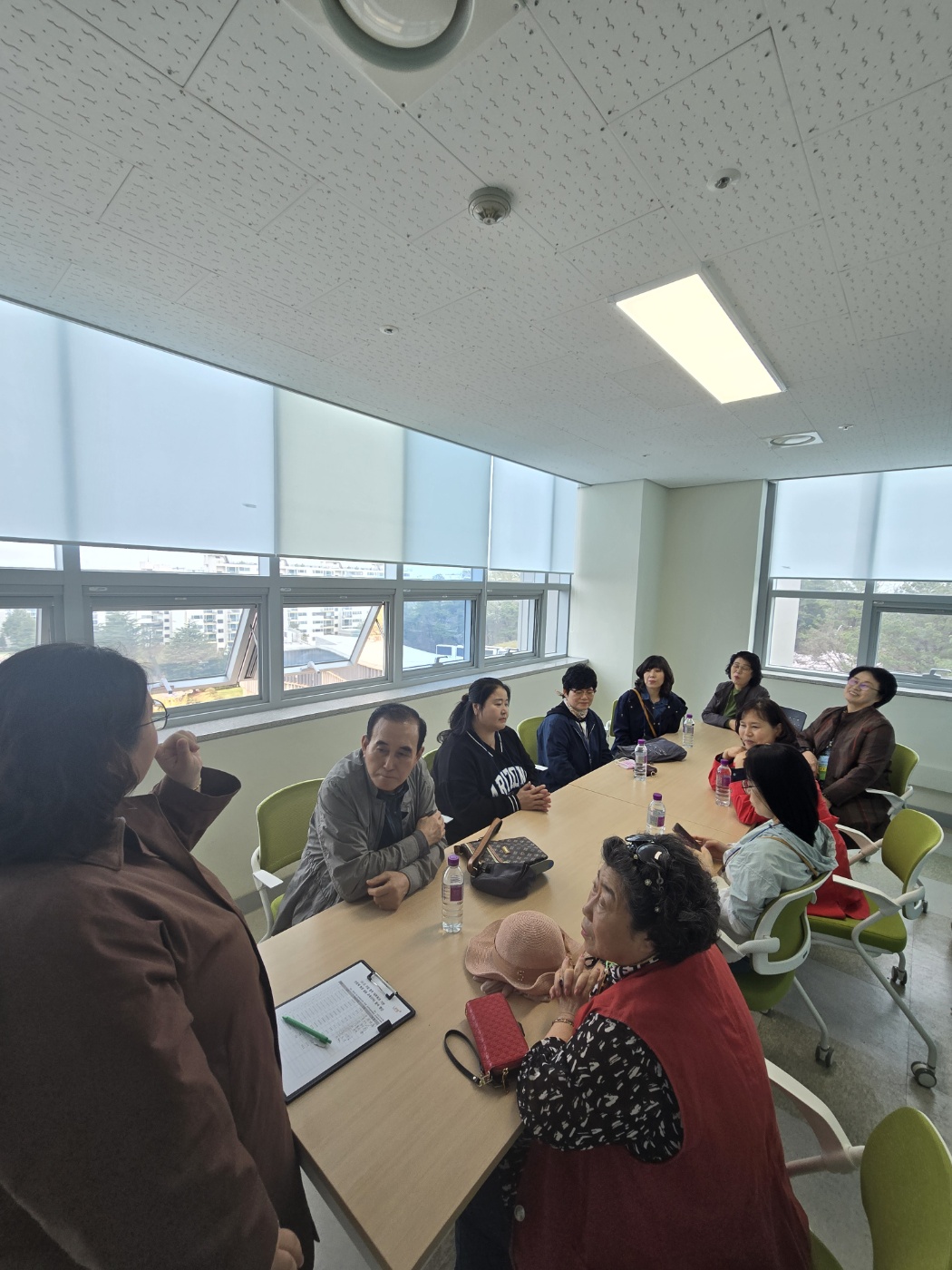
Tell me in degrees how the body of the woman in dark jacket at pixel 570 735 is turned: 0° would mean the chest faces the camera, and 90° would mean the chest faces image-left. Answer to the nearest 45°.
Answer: approximately 315°

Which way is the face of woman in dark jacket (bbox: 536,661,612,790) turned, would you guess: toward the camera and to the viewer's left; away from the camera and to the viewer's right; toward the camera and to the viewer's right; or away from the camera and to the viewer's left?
toward the camera and to the viewer's right

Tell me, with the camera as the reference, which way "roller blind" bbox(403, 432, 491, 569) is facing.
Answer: facing the viewer and to the right of the viewer

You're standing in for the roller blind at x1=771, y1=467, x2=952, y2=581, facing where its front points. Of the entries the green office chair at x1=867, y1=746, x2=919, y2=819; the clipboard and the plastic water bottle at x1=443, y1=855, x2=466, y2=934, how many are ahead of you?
3

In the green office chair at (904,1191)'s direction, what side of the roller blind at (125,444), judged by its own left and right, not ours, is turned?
front

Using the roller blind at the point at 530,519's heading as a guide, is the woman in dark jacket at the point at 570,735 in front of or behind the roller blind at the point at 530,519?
in front

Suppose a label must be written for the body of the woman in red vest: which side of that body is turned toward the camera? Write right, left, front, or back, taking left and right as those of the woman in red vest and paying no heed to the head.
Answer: left

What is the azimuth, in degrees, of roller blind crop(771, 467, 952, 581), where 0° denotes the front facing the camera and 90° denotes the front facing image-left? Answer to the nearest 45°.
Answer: approximately 0°

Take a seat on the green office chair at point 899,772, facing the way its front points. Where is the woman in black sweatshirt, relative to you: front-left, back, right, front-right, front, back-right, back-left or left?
front

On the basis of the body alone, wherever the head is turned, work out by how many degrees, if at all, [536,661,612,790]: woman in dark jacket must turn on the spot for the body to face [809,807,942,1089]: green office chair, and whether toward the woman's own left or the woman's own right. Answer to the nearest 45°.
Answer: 0° — they already face it

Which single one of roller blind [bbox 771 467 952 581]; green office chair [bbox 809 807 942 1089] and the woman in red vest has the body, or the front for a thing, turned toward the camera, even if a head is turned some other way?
the roller blind

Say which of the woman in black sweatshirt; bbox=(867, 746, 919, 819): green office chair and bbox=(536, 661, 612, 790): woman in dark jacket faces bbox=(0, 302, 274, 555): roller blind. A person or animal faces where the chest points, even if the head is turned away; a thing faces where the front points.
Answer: the green office chair

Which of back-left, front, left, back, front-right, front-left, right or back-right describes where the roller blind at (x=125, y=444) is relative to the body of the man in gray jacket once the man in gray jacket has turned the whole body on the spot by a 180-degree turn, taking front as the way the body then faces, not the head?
front

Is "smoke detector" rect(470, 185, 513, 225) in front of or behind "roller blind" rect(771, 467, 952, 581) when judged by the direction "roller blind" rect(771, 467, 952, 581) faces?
in front

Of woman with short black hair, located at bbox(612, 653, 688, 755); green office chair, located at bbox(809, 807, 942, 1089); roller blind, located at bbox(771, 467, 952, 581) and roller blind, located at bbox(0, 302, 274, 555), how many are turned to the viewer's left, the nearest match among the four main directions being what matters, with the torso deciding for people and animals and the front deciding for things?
1

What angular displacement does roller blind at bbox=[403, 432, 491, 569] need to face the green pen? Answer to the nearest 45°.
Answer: approximately 45° to its right

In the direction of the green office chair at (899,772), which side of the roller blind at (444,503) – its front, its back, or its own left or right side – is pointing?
front

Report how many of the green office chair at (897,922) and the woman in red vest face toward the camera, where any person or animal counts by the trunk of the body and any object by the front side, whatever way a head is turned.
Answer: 0

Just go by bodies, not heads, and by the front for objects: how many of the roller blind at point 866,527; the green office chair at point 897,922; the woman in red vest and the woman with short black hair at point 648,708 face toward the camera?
2
